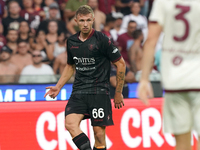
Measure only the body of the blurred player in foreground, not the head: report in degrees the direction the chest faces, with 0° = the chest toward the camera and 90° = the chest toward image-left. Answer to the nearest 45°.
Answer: approximately 180°

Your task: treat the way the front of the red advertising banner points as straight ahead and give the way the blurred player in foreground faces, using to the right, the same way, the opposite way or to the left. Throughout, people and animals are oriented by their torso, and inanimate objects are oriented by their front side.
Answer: the opposite way

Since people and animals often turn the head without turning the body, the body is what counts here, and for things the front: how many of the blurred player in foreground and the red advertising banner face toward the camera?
1

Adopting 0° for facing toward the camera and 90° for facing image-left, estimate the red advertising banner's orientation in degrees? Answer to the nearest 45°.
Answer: approximately 0°
